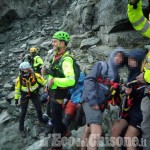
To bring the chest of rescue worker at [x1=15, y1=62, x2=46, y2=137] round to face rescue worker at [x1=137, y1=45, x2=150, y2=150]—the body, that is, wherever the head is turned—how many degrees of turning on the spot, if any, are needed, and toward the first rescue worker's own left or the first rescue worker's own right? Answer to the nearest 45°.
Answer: approximately 45° to the first rescue worker's own left

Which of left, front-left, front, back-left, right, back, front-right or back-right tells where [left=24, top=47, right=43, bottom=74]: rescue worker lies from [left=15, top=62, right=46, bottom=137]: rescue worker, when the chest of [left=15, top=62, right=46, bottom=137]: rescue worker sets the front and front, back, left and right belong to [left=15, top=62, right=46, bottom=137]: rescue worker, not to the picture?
back

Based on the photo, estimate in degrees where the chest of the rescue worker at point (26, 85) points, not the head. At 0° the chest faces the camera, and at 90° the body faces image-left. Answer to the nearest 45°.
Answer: approximately 0°
